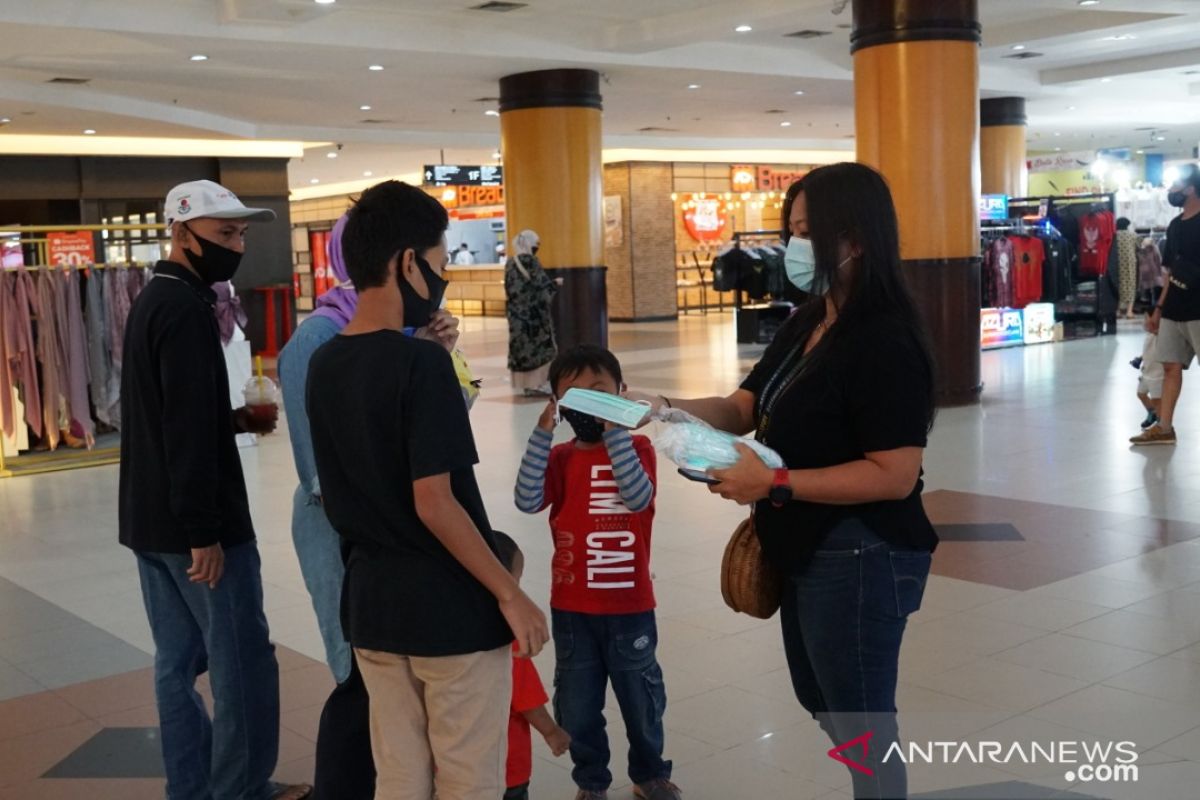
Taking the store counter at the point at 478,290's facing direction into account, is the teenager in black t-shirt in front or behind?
in front

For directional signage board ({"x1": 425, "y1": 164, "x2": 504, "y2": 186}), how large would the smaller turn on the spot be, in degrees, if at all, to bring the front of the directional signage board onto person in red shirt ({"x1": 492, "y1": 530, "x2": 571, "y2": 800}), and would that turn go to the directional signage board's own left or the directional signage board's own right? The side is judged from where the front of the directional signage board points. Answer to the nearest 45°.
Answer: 0° — it already faces them

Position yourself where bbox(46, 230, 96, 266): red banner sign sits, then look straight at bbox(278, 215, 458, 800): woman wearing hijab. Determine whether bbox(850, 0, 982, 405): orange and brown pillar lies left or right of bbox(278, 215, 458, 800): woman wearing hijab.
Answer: left

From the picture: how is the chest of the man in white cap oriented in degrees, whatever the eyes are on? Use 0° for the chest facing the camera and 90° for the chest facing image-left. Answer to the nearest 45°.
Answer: approximately 270°

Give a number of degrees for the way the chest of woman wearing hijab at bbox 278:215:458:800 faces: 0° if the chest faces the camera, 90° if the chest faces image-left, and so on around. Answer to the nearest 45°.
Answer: approximately 270°

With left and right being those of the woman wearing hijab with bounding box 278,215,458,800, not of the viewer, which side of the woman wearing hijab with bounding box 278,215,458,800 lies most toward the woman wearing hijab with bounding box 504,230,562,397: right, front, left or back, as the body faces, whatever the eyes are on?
left

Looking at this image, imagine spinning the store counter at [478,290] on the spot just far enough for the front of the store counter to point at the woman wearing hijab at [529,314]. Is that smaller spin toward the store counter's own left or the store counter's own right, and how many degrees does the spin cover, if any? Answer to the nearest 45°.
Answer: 0° — it already faces them

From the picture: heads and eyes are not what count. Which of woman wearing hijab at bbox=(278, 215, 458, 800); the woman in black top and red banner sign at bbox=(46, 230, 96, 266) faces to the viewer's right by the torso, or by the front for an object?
the woman wearing hijab

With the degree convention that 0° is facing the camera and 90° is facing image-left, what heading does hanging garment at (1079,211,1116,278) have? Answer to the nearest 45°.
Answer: approximately 45°

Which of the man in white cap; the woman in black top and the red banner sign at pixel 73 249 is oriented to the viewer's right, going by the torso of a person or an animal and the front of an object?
the man in white cap

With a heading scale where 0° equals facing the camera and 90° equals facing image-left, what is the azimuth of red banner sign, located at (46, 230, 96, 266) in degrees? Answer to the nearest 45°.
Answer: approximately 0°

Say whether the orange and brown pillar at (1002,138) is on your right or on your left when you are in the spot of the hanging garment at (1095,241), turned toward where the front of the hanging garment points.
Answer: on your right

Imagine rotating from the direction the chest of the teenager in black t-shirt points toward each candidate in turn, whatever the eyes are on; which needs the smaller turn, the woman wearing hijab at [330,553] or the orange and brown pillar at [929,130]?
the orange and brown pillar

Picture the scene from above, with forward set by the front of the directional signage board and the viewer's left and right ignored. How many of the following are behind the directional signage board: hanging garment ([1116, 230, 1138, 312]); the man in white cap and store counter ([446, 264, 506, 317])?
1
